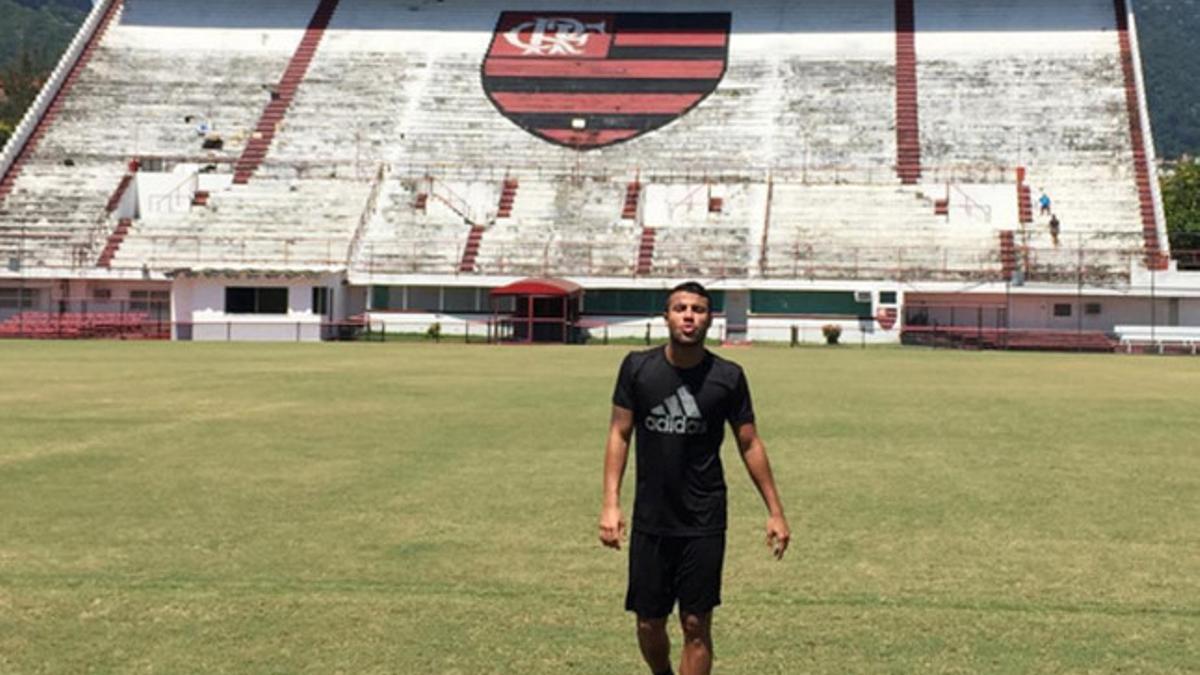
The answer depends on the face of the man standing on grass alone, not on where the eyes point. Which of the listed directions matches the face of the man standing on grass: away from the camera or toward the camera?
toward the camera

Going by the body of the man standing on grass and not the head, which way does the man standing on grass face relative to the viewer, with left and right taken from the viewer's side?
facing the viewer
